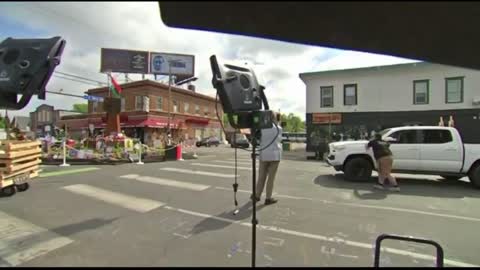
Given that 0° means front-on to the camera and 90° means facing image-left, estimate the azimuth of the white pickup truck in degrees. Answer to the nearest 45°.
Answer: approximately 90°

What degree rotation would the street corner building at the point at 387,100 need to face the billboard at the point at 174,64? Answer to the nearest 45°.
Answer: approximately 90° to its right

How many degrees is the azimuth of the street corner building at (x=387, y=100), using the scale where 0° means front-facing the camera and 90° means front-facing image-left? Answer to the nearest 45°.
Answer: approximately 0°

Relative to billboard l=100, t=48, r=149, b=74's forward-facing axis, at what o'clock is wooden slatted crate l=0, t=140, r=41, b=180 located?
The wooden slatted crate is roughly at 12 o'clock from the billboard.

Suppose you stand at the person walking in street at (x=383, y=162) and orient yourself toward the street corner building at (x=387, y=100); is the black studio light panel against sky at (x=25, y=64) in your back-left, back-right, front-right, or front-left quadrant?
back-left

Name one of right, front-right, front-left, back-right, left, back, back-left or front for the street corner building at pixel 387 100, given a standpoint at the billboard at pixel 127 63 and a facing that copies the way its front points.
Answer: front-left

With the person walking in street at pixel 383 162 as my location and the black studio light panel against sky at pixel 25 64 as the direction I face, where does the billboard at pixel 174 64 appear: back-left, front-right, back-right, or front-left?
back-right

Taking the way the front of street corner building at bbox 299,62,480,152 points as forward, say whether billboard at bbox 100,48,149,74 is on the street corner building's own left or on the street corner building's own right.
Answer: on the street corner building's own right

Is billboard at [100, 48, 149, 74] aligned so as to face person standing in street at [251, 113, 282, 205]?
yes

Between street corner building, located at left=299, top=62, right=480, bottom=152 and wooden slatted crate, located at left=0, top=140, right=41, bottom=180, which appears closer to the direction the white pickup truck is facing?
the wooden slatted crate
